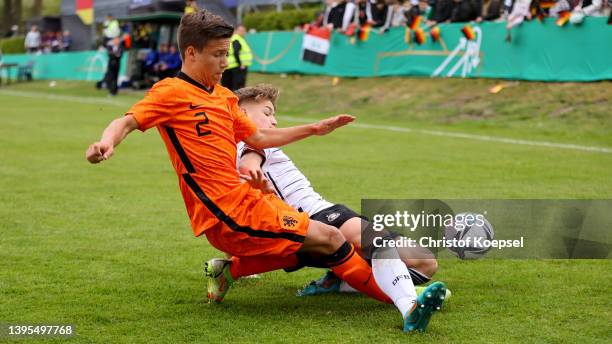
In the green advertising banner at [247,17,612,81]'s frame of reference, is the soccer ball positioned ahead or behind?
ahead

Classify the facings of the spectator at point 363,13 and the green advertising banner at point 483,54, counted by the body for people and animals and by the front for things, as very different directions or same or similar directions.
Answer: same or similar directions

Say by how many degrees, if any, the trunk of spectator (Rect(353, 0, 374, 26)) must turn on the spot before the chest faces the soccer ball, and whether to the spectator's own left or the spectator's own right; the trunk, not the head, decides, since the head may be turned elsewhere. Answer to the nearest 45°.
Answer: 0° — they already face it

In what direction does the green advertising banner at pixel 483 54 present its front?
toward the camera

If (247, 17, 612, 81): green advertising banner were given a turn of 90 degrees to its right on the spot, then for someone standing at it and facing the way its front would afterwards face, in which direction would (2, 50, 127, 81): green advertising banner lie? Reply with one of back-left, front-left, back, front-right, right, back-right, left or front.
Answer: front-right

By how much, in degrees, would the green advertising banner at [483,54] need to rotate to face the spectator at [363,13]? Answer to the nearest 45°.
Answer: approximately 135° to its right

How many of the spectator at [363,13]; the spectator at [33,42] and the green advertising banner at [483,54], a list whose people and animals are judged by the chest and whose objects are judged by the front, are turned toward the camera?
3

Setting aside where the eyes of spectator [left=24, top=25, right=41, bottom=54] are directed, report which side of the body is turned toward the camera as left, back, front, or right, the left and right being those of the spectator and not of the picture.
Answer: front

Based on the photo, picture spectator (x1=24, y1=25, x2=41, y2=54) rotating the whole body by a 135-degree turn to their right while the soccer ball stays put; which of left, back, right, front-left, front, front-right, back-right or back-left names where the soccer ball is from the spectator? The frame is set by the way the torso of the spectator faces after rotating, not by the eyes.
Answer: back-left

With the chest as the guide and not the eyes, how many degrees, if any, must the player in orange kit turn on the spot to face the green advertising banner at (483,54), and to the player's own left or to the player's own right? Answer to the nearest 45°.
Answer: approximately 135° to the player's own left

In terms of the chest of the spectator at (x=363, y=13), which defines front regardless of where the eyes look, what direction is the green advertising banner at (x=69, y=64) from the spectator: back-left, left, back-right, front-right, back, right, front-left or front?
back-right

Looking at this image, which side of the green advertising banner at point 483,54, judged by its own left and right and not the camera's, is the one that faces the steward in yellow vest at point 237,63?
right
